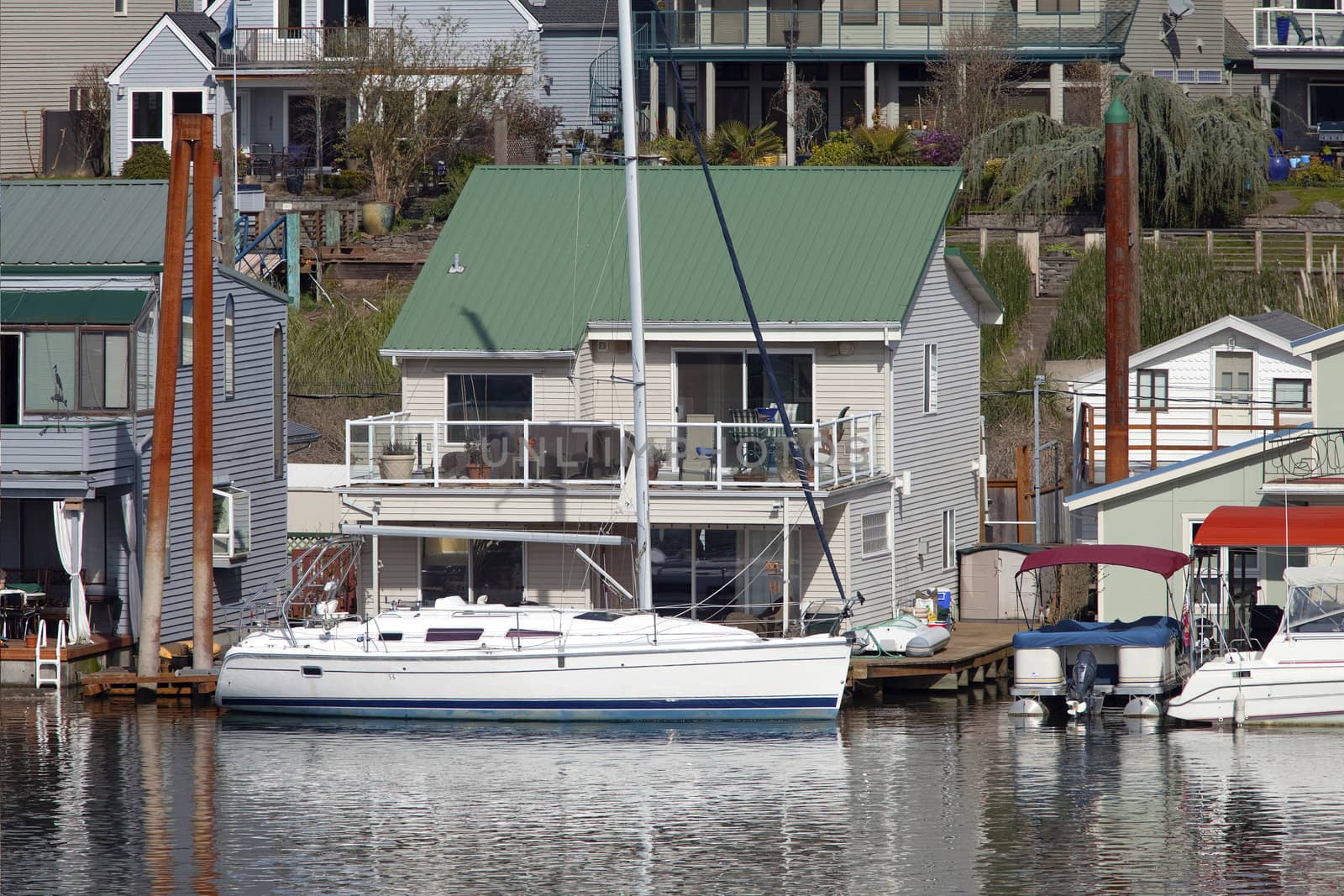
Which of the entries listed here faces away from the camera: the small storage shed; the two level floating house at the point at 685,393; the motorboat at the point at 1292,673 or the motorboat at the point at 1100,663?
the motorboat at the point at 1100,663

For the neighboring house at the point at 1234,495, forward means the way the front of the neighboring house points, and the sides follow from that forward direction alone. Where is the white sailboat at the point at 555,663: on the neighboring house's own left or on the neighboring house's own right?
on the neighboring house's own right

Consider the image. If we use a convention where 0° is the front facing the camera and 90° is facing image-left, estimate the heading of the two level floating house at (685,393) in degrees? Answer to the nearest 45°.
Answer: approximately 0°

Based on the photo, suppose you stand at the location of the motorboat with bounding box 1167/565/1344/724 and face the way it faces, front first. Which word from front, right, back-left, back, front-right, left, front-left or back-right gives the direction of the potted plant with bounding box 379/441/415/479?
back

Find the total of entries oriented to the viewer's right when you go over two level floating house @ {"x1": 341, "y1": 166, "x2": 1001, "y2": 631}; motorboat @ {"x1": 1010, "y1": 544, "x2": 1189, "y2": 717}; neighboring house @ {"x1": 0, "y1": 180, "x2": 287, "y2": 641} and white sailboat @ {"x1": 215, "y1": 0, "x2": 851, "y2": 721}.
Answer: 1

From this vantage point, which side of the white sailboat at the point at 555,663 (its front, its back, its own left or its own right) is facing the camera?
right

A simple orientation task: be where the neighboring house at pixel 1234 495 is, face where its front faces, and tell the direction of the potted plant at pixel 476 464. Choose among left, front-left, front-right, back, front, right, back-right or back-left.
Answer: right

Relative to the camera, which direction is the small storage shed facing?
toward the camera

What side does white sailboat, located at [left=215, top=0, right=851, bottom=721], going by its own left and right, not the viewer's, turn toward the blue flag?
left

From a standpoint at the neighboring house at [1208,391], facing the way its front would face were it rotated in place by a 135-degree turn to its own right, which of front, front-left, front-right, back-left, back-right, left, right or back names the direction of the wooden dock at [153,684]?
left

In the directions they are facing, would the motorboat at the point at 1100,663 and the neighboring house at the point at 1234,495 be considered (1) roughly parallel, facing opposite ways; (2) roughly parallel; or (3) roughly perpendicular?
roughly parallel, facing opposite ways

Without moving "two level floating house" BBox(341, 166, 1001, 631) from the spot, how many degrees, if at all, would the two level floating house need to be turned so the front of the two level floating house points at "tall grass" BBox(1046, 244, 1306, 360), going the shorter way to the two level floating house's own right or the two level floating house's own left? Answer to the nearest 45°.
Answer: approximately 135° to the two level floating house's own left

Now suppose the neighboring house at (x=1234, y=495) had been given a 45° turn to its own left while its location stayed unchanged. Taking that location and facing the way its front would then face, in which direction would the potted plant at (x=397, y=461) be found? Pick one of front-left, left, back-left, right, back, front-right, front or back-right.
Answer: back-right

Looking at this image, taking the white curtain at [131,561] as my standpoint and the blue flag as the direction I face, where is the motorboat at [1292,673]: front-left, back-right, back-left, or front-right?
back-right

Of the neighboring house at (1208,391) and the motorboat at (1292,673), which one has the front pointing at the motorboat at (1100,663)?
the neighboring house

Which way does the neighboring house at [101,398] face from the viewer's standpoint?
toward the camera
